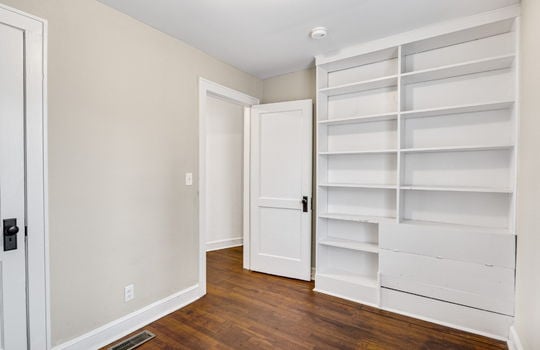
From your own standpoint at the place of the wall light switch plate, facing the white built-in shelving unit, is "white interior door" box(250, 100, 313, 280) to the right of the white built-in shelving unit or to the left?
left

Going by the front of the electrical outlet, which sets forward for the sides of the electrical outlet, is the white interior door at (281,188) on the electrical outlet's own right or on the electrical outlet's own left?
on the electrical outlet's own left

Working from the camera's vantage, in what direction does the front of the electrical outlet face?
facing the viewer and to the right of the viewer
